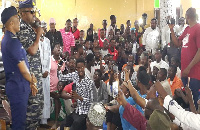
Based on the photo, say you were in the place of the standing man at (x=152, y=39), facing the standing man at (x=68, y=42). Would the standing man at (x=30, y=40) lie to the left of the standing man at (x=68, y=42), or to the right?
left

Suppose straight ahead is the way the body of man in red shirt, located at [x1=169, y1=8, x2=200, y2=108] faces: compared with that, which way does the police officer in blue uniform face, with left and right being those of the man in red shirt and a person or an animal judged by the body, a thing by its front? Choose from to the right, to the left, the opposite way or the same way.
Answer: the opposite way

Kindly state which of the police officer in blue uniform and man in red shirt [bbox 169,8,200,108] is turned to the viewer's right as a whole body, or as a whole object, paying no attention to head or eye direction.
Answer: the police officer in blue uniform

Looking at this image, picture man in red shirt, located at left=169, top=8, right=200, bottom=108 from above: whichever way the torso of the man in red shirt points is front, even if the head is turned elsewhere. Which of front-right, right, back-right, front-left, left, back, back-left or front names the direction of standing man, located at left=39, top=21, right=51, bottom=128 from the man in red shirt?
front-right

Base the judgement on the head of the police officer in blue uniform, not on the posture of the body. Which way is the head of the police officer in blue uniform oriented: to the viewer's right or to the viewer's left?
to the viewer's right

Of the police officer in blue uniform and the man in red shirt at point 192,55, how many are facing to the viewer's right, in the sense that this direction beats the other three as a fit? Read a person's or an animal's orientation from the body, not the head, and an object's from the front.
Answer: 1

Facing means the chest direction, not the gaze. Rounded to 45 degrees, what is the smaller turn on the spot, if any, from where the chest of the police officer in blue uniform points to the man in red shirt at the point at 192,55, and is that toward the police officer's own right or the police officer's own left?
0° — they already face them

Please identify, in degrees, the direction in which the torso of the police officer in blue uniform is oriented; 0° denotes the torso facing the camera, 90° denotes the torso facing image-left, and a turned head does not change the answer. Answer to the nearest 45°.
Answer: approximately 270°

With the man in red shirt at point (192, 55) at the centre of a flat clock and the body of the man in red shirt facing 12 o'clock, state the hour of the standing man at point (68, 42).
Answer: The standing man is roughly at 3 o'clock from the man in red shirt.
